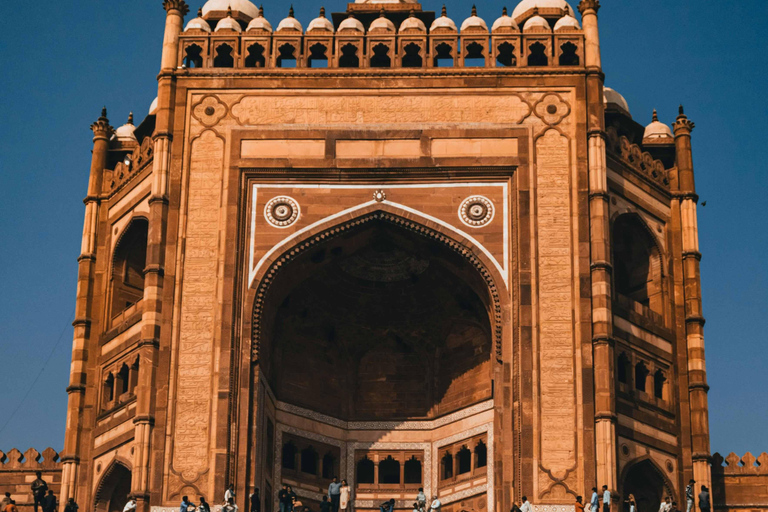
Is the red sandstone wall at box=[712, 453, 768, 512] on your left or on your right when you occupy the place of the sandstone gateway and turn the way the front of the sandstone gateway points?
on your left

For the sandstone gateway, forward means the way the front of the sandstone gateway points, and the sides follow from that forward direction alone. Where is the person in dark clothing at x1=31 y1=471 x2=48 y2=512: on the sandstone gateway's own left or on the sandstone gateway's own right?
on the sandstone gateway's own right

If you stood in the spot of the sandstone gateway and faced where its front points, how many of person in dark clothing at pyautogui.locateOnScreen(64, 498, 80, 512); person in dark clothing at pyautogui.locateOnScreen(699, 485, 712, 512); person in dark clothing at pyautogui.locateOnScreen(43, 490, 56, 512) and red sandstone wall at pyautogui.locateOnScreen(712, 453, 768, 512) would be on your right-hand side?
2

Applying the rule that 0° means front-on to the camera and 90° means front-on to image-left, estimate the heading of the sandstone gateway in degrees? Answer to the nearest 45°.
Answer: approximately 0°

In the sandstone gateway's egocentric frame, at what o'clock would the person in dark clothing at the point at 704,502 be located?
The person in dark clothing is roughly at 9 o'clock from the sandstone gateway.

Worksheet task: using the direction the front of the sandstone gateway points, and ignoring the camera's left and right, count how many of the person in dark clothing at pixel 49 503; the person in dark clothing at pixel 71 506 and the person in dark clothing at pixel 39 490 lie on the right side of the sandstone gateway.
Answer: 3

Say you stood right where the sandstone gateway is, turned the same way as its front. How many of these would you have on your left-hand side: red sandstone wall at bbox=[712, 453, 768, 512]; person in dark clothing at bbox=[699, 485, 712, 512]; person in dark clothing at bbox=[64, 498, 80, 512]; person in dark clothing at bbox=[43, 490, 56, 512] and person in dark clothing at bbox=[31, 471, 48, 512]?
2
